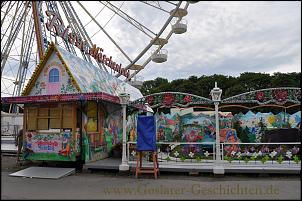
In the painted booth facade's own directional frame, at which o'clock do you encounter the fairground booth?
The fairground booth is roughly at 2 o'clock from the painted booth facade.

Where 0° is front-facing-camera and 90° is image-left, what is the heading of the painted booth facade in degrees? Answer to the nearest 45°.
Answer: approximately 0°
